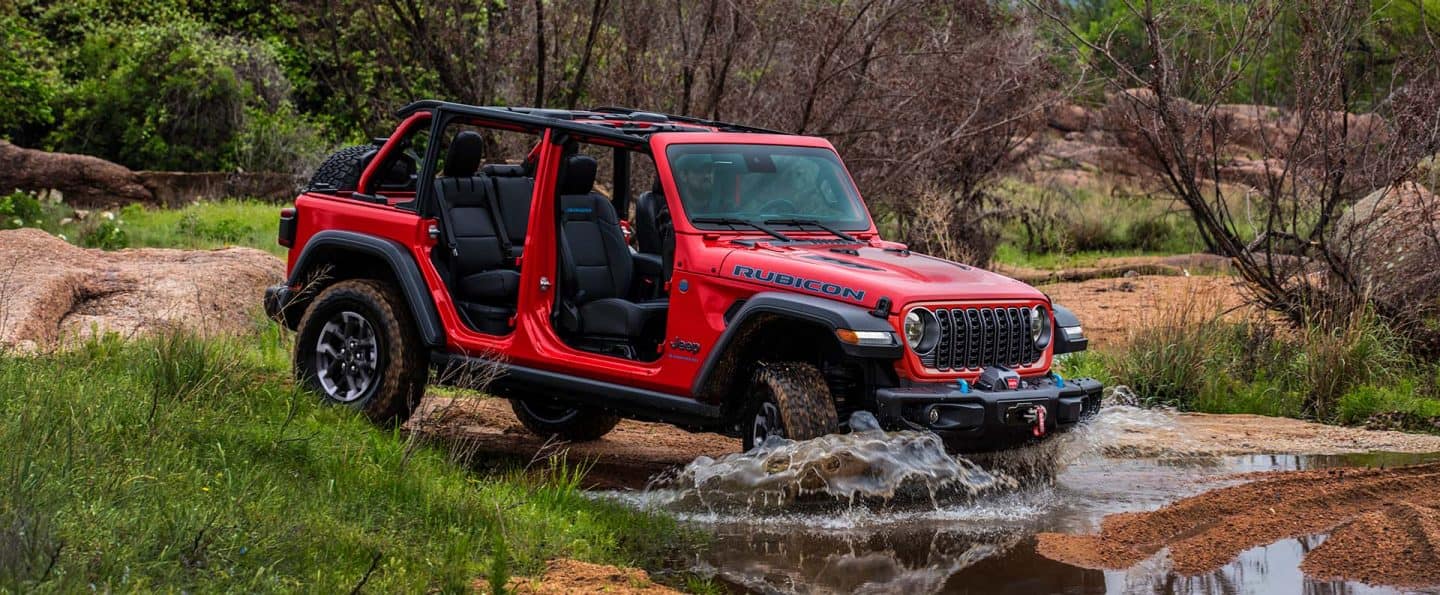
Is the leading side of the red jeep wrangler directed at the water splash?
yes

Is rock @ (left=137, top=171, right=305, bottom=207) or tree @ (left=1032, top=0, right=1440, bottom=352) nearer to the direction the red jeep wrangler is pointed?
the tree

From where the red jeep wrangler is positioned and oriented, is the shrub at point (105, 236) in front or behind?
behind

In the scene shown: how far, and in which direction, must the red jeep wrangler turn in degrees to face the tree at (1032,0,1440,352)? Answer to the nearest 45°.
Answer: approximately 90° to its left

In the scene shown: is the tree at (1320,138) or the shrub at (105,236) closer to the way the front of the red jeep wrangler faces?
the tree

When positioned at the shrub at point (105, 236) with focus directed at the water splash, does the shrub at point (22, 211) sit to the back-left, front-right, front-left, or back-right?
back-right

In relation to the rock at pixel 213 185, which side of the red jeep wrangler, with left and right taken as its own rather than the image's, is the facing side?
back

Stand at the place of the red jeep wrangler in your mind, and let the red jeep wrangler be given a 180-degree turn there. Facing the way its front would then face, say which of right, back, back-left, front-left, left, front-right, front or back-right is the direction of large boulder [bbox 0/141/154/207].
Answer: front

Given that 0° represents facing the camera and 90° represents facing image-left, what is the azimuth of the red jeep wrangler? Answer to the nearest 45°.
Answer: approximately 315°

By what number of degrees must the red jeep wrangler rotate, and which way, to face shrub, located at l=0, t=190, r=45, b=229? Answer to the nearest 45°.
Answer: approximately 180°
